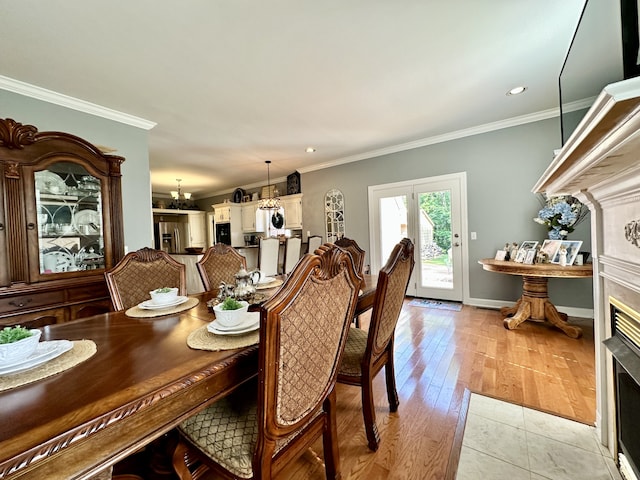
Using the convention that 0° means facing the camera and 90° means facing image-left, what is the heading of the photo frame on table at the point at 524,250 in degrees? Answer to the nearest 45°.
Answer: approximately 45°

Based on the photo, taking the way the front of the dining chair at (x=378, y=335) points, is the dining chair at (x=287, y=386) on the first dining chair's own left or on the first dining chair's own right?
on the first dining chair's own left

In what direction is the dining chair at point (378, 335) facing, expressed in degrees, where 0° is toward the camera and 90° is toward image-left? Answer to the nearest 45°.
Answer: approximately 135°

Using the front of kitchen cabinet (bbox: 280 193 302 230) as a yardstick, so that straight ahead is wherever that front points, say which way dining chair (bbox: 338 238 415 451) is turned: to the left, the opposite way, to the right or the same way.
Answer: to the right

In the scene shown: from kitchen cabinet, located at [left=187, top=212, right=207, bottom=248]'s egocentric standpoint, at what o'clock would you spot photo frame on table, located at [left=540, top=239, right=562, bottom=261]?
The photo frame on table is roughly at 11 o'clock from the kitchen cabinet.

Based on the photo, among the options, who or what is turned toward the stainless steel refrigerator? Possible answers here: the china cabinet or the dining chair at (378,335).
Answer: the dining chair
